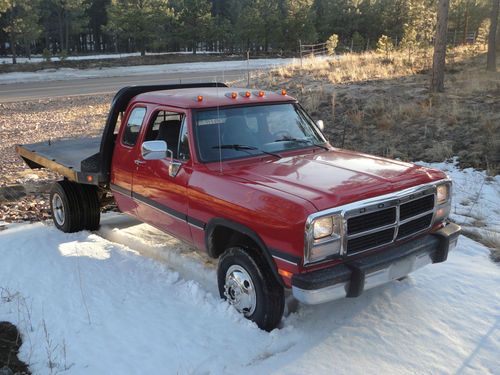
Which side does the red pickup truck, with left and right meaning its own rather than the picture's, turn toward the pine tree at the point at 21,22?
back

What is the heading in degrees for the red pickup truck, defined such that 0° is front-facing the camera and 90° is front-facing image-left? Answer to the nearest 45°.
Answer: approximately 315°
